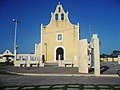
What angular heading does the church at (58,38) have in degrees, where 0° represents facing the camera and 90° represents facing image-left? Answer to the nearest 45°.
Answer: approximately 0°

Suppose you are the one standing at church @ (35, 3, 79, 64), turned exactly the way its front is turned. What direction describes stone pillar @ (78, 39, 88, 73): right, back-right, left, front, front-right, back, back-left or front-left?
front
